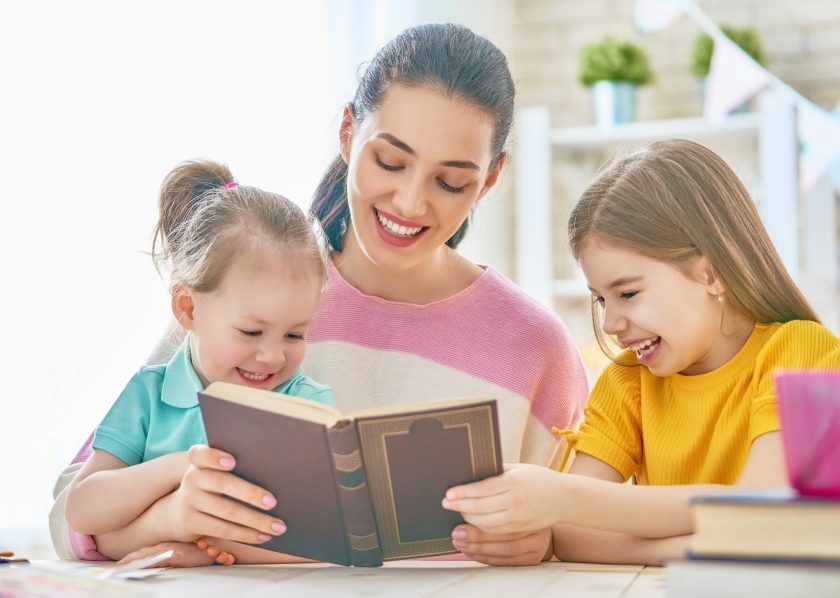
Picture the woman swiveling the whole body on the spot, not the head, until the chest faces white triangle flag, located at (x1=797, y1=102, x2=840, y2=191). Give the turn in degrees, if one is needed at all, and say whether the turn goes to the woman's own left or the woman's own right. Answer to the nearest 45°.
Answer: approximately 135° to the woman's own left

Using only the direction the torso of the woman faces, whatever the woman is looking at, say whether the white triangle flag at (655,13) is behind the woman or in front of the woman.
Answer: behind

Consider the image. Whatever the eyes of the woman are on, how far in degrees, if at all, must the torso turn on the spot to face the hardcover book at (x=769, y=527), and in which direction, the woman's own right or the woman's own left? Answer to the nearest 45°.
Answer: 0° — they already face it

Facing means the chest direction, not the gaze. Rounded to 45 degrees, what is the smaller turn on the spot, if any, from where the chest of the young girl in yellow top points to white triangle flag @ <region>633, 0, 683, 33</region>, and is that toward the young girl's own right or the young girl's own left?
approximately 135° to the young girl's own right

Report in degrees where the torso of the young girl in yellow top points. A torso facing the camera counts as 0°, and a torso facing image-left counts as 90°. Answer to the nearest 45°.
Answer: approximately 45°

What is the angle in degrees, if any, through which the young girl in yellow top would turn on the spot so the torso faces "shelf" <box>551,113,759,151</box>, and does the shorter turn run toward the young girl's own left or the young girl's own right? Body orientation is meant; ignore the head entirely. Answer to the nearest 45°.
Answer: approximately 135° to the young girl's own right

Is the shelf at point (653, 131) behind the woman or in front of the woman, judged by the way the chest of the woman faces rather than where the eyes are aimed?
behind

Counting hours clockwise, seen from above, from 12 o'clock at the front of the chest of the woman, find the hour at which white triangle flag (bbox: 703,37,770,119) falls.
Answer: The white triangle flag is roughly at 7 o'clock from the woman.

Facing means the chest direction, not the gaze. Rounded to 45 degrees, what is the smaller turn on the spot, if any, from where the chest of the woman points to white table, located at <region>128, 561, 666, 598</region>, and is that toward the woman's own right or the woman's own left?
0° — they already face it

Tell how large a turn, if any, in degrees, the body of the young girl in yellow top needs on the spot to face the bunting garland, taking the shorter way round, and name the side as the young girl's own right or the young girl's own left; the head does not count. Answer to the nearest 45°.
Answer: approximately 135° to the young girl's own right
